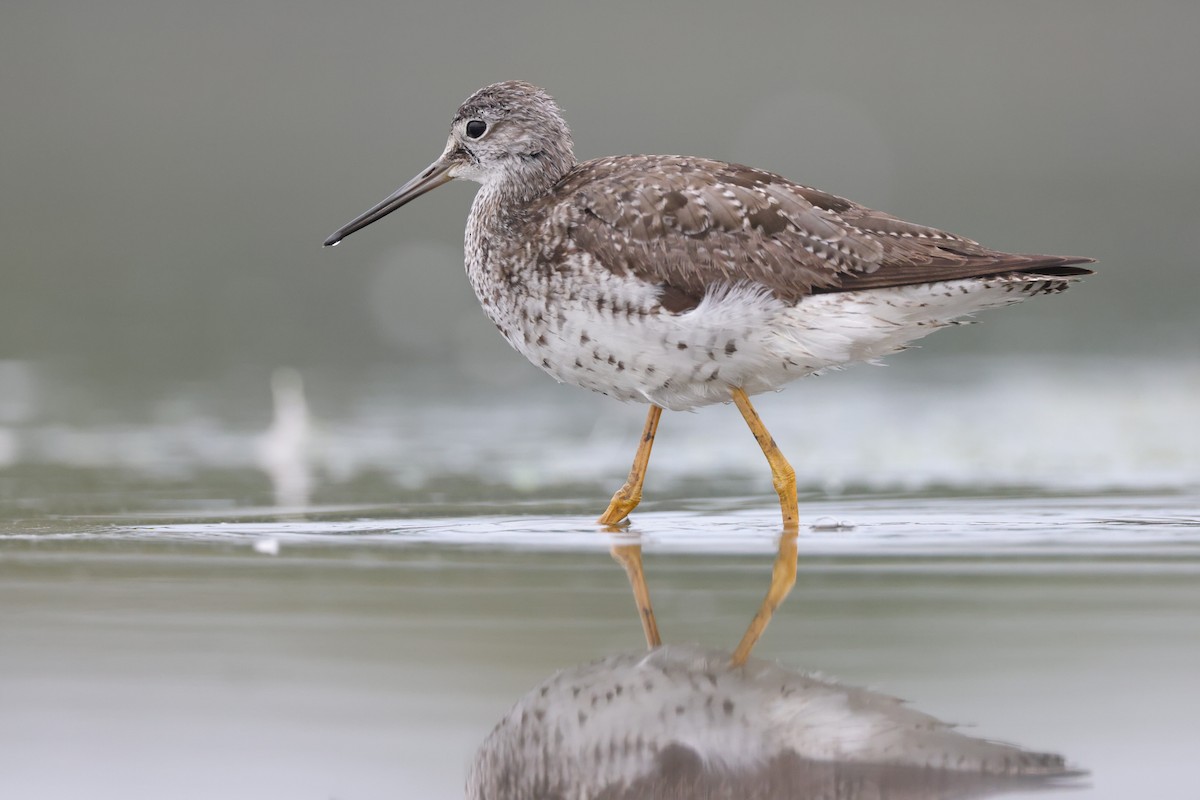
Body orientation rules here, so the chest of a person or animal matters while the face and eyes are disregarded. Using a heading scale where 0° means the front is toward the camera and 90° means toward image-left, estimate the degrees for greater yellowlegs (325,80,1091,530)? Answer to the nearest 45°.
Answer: approximately 90°
